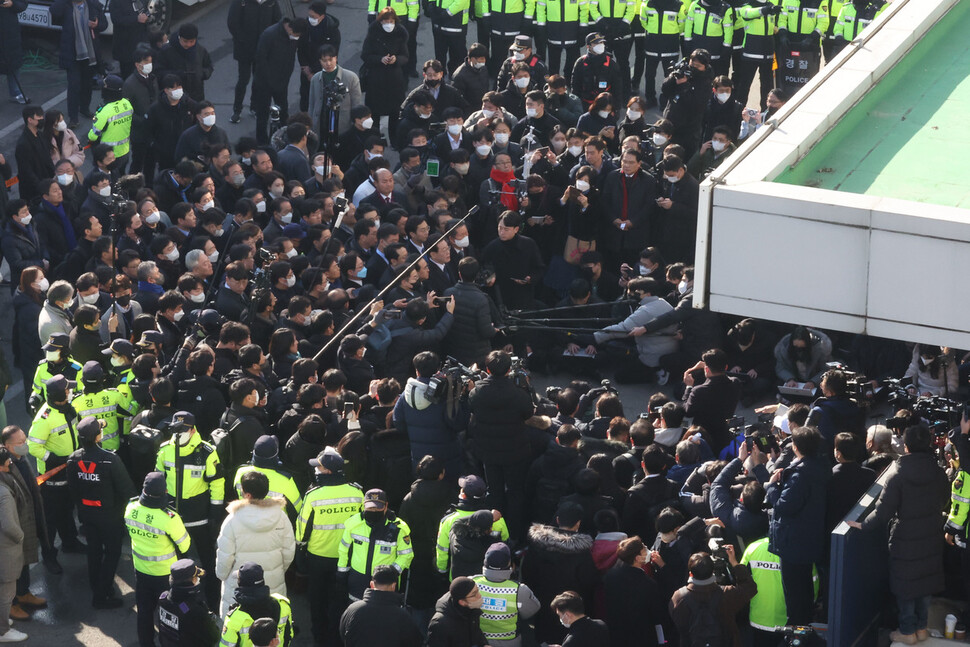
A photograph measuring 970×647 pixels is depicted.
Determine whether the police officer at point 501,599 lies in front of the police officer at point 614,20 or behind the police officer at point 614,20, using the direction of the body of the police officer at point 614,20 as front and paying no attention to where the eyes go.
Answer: in front

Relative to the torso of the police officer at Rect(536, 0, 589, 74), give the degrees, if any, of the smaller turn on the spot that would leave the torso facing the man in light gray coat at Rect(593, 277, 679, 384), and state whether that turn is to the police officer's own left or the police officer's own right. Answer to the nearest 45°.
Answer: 0° — they already face them

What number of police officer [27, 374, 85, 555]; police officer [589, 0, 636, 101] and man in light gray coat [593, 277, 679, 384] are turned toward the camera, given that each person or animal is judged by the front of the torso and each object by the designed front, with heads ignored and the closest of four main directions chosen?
1

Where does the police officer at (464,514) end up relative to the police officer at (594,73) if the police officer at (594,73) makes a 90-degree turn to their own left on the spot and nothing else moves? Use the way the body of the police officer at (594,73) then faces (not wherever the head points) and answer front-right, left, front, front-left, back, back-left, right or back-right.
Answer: right

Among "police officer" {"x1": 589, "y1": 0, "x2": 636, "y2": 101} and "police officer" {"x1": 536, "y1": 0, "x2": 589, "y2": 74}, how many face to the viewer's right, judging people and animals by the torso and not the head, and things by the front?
0

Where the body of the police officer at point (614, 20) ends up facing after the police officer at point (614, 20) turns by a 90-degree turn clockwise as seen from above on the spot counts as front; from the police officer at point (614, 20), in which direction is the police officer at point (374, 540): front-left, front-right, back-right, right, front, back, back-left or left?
left

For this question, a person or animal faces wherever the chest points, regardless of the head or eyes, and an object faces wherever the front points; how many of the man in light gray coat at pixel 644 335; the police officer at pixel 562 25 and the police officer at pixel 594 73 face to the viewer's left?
1

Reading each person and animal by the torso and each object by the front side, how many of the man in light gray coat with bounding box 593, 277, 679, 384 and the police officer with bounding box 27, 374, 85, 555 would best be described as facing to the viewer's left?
1

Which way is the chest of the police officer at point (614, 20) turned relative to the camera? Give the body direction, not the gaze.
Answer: toward the camera

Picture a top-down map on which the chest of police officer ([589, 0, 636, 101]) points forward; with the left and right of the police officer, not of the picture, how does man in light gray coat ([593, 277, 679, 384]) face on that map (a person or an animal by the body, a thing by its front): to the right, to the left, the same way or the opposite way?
to the right

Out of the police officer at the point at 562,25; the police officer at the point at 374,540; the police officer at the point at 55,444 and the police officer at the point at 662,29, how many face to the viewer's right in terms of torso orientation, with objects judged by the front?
1

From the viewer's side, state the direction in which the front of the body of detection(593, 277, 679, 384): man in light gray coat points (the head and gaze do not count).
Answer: to the viewer's left

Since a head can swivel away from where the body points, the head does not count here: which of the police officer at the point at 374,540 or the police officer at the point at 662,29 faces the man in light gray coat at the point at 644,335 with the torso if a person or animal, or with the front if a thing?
the police officer at the point at 662,29

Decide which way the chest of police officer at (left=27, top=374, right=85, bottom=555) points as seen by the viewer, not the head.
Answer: to the viewer's right

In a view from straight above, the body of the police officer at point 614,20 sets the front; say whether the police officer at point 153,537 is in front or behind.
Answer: in front

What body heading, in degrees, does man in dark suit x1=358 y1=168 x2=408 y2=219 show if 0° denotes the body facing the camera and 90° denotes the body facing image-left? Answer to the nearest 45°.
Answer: approximately 315°

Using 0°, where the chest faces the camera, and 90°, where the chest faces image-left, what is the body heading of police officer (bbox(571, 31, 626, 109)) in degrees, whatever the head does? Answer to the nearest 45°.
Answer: approximately 0°

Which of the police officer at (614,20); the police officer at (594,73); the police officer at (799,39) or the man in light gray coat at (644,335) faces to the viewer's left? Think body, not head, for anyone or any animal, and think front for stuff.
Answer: the man in light gray coat

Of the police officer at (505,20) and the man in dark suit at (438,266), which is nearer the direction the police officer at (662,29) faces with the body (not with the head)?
the man in dark suit

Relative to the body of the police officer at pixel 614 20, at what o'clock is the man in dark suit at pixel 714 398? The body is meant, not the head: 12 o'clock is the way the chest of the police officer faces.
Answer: The man in dark suit is roughly at 12 o'clock from the police officer.
